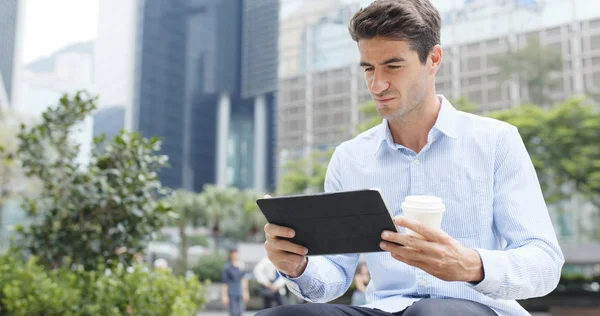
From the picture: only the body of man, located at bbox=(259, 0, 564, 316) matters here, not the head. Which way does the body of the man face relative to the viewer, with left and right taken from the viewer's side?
facing the viewer and to the left of the viewer

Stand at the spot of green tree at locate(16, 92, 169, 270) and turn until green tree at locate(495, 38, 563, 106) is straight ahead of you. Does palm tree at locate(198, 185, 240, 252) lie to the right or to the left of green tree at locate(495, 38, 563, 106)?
left

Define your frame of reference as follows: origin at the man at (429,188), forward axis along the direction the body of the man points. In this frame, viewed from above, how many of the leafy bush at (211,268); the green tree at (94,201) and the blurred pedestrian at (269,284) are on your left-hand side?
0

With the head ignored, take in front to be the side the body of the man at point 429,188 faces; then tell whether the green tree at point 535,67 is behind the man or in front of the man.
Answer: behind

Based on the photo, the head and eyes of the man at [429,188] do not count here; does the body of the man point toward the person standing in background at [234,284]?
no

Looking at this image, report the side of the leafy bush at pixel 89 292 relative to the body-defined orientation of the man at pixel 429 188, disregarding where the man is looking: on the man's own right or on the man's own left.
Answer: on the man's own right

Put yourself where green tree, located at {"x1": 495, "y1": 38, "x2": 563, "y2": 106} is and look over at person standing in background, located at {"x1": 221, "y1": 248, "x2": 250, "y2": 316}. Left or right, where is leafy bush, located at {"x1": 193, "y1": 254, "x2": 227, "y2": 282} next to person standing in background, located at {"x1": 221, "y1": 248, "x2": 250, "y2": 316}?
right

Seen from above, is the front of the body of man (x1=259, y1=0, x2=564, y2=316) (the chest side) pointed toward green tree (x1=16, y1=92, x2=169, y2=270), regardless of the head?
no

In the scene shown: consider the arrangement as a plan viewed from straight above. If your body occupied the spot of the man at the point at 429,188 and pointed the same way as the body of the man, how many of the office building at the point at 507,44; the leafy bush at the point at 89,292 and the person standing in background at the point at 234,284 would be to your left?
0

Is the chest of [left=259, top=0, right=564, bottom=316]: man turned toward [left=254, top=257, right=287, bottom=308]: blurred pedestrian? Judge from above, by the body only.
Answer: no

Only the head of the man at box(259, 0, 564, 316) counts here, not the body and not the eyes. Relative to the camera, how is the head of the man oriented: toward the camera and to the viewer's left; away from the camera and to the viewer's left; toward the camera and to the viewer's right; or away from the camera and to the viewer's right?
toward the camera and to the viewer's left

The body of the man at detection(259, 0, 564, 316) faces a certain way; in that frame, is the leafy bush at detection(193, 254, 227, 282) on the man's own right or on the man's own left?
on the man's own right
